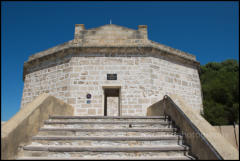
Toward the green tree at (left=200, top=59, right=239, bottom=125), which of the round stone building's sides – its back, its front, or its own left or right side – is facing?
left

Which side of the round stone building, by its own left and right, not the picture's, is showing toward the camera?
front
